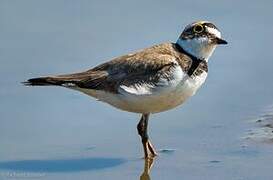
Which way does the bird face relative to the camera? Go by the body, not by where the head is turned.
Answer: to the viewer's right
